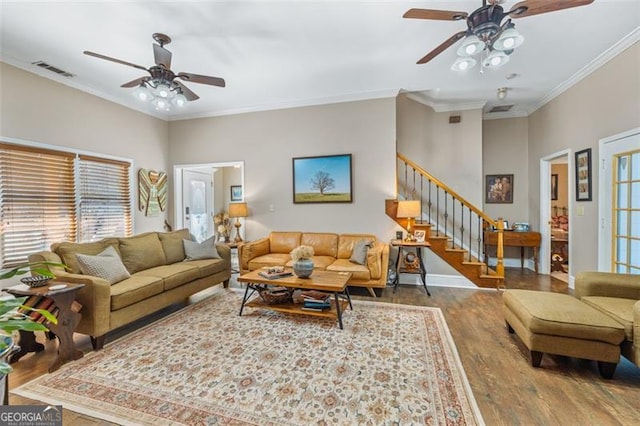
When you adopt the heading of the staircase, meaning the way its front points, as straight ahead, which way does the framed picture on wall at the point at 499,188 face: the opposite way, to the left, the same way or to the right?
to the right

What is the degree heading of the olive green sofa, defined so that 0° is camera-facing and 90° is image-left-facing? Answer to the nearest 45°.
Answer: approximately 315°

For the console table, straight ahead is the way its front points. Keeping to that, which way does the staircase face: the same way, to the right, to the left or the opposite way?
to the left

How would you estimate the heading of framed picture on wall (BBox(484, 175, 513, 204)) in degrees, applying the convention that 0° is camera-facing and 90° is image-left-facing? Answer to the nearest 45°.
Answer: approximately 0°

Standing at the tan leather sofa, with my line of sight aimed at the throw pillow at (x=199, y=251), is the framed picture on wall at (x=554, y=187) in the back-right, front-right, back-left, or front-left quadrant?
back-right

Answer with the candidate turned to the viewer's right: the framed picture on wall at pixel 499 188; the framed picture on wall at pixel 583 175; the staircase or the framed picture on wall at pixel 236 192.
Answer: the staircase

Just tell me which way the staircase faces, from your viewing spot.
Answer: facing to the right of the viewer

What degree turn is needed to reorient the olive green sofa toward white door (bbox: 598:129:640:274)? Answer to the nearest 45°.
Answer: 0° — it already faces it

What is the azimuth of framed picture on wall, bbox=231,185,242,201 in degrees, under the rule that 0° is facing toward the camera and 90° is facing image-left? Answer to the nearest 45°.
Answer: approximately 0°
